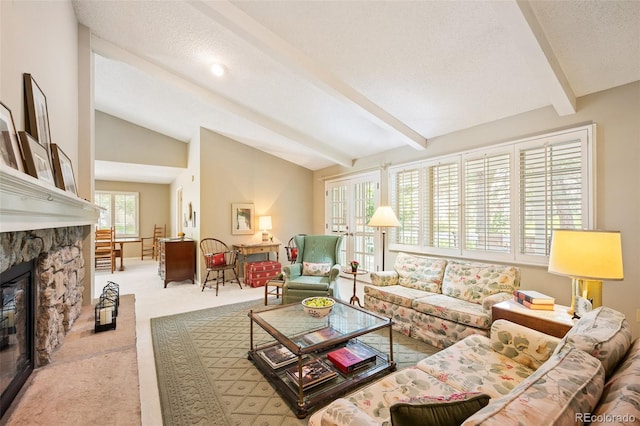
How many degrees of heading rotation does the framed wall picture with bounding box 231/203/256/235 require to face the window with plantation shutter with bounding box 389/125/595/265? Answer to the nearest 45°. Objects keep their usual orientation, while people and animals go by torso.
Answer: approximately 45° to its left

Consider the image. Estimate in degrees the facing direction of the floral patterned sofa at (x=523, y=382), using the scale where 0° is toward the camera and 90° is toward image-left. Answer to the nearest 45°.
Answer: approximately 135°

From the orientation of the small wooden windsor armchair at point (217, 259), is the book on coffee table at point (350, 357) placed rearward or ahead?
ahead

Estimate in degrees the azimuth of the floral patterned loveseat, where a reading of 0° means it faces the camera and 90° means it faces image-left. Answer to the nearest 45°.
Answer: approximately 45°

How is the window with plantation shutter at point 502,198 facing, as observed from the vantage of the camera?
facing the viewer and to the left of the viewer

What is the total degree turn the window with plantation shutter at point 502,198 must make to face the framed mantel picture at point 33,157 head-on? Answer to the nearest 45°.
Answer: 0° — it already faces it

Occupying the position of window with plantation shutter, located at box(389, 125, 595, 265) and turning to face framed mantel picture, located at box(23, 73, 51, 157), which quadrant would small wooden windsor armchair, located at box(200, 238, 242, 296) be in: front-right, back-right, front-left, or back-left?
front-right

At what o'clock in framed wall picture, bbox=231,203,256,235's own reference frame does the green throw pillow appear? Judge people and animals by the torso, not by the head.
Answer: The green throw pillow is roughly at 12 o'clock from the framed wall picture.

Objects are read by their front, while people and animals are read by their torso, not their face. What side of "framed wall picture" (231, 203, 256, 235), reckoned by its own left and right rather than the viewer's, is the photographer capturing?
front

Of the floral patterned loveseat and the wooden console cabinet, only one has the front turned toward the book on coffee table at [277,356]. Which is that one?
the floral patterned loveseat

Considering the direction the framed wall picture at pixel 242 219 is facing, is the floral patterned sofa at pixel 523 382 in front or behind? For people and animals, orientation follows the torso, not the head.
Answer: in front
